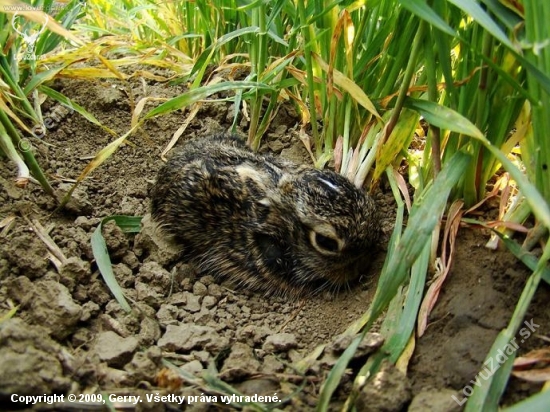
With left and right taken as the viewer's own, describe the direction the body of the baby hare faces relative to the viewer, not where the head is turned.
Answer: facing the viewer and to the right of the viewer
